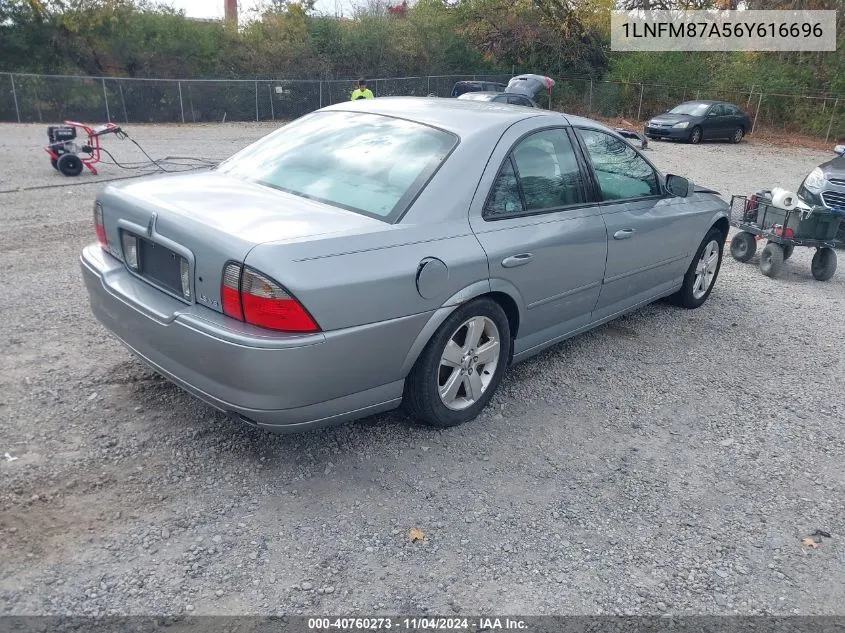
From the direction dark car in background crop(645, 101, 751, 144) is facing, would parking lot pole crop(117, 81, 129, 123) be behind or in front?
in front

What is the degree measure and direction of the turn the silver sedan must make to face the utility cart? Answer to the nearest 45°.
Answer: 0° — it already faces it

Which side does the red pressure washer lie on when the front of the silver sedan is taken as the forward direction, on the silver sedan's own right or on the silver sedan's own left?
on the silver sedan's own left

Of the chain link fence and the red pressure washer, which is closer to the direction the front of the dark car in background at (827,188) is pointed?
the red pressure washer

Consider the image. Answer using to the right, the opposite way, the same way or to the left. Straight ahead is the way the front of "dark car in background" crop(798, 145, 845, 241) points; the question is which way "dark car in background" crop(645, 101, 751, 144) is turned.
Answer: the same way

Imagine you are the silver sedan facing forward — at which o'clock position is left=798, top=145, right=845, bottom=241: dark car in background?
The dark car in background is roughly at 12 o'clock from the silver sedan.

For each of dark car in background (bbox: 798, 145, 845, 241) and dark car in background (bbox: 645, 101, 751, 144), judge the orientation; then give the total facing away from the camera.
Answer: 0

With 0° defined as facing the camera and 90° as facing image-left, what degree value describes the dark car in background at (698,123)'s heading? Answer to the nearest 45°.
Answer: approximately 45°

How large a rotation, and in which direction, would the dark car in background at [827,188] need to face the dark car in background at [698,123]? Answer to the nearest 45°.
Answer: approximately 135° to its right

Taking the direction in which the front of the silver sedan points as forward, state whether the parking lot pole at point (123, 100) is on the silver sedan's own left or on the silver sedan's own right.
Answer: on the silver sedan's own left

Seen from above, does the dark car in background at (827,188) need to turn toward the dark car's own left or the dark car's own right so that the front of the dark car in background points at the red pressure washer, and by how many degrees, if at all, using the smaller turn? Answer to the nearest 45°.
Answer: approximately 45° to the dark car's own right

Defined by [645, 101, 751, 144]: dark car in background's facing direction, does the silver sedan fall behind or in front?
in front

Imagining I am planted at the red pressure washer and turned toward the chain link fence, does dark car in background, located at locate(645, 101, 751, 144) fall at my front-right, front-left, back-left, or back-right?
front-right

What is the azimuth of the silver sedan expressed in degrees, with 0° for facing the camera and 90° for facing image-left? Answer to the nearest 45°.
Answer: approximately 225°

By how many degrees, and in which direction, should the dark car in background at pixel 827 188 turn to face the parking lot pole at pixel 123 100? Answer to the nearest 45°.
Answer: approximately 45° to its right

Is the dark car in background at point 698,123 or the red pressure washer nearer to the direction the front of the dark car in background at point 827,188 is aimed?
the red pressure washer
